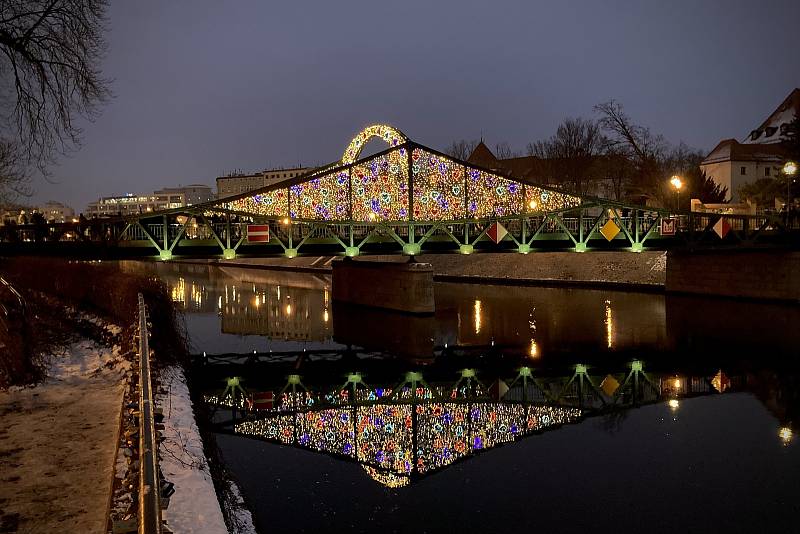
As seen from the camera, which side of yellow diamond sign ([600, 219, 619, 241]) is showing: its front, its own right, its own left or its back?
front

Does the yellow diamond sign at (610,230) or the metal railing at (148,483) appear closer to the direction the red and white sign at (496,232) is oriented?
the metal railing

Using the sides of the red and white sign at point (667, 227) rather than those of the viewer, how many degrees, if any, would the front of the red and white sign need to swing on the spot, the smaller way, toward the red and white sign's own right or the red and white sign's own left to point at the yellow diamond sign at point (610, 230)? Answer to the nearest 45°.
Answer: approximately 45° to the red and white sign's own right

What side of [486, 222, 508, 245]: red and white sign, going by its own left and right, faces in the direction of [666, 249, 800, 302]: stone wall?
left

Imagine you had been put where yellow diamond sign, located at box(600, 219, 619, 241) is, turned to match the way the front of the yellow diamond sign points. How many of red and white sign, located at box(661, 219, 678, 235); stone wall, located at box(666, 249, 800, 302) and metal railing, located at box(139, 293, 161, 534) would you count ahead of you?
1

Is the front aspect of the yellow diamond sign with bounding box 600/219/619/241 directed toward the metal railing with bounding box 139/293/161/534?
yes

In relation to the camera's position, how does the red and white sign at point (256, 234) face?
facing the viewer

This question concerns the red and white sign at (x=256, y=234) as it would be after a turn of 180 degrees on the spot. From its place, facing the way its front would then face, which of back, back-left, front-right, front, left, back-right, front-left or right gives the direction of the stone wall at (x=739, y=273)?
right

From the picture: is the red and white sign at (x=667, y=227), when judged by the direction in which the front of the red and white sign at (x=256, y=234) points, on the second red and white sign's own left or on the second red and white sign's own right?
on the second red and white sign's own left
